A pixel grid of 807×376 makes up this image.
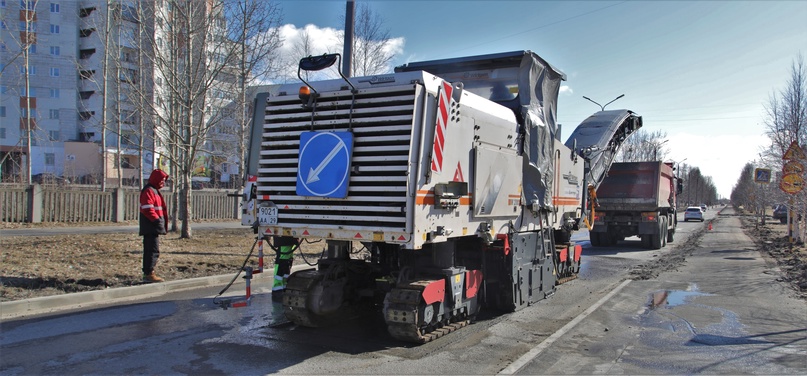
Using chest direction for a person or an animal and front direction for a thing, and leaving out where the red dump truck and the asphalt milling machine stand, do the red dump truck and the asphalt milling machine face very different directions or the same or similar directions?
same or similar directions

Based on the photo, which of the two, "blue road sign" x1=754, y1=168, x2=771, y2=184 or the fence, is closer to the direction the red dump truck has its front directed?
the blue road sign

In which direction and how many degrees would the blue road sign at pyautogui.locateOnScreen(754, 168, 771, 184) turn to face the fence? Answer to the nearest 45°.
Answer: approximately 45° to its right

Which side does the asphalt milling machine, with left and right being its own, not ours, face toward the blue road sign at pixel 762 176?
front

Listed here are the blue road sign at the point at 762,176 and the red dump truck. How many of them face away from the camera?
1

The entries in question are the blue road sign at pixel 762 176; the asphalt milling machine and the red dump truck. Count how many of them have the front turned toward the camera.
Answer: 1

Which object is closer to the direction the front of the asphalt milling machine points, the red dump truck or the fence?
the red dump truck

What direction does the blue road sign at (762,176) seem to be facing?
toward the camera

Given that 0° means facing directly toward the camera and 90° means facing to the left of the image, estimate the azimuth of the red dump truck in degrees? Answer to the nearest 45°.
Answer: approximately 180°

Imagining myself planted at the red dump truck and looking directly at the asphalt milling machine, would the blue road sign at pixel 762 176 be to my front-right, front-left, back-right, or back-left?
back-left

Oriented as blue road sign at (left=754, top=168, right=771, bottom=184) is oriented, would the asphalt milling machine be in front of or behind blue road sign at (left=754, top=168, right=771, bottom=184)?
in front

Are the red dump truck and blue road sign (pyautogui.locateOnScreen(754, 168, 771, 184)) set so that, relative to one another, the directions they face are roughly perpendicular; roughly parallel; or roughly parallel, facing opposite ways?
roughly parallel, facing opposite ways

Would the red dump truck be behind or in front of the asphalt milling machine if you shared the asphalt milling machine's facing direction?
in front

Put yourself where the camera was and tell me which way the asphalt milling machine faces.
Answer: facing away from the viewer and to the right of the viewer

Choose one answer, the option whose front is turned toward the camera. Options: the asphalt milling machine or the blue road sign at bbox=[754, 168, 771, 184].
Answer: the blue road sign

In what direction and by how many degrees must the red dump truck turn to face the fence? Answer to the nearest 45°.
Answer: approximately 90° to its left

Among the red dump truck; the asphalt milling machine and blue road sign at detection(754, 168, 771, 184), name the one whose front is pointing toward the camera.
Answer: the blue road sign
